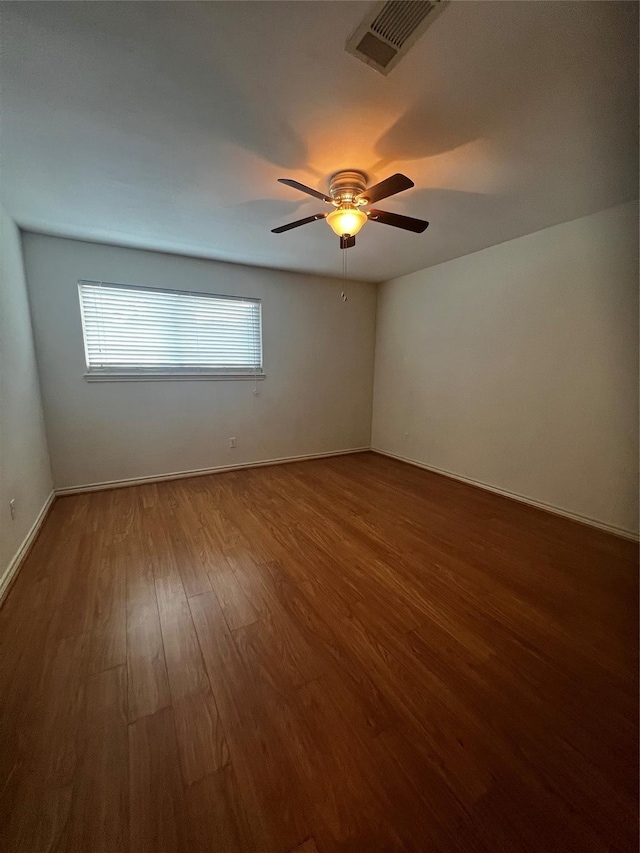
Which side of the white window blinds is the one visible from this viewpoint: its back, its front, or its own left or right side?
front

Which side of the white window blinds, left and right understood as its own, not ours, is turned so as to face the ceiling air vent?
front
